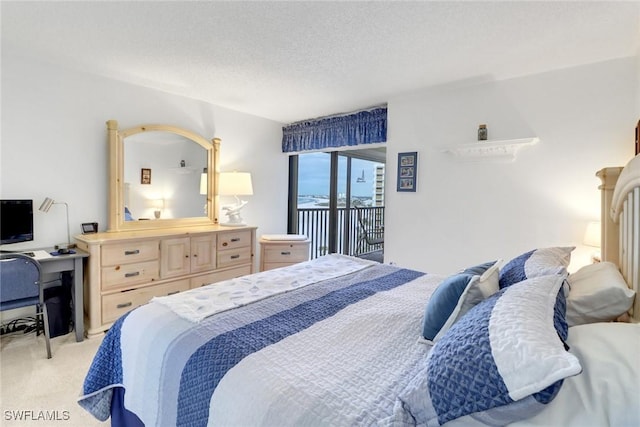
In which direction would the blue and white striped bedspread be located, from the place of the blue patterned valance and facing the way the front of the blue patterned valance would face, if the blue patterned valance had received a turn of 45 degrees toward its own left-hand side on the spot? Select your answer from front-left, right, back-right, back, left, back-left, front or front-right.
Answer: front

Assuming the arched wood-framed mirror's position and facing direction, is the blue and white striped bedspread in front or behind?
in front

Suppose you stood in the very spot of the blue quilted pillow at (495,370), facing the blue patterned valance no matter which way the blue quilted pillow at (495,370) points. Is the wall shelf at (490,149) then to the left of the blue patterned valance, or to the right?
right

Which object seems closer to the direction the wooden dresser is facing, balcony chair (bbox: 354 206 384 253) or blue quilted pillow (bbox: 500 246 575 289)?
the blue quilted pillow

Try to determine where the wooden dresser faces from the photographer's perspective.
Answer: facing the viewer and to the right of the viewer

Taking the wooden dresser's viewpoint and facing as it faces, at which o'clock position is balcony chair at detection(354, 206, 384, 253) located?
The balcony chair is roughly at 10 o'clock from the wooden dresser.

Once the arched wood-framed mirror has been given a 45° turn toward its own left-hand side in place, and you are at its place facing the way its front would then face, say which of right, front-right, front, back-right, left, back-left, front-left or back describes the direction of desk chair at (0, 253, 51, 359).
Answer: back-right

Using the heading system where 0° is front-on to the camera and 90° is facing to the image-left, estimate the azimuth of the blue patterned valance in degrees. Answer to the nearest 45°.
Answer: approximately 45°

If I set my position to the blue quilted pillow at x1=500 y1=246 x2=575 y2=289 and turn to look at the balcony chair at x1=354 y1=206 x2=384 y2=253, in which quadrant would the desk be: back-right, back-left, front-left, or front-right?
front-left

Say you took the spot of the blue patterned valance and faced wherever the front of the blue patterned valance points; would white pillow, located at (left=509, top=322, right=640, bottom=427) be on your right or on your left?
on your left

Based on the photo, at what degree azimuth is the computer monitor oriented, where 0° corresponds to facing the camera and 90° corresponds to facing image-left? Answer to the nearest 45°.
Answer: approximately 315°

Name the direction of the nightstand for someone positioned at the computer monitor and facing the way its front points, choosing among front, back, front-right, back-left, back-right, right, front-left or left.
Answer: front-left
